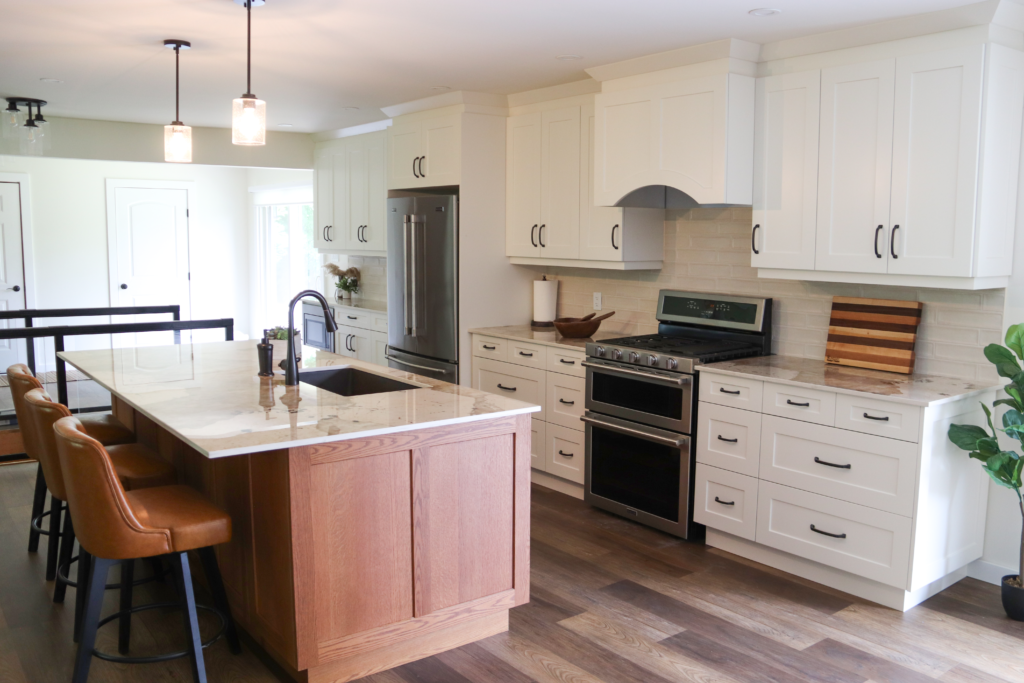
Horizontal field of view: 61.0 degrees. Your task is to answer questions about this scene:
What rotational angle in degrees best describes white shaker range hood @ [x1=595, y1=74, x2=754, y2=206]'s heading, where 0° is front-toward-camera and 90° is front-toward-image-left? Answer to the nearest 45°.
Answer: approximately 45°

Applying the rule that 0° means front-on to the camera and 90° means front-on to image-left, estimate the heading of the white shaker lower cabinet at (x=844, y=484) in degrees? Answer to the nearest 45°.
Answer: approximately 45°

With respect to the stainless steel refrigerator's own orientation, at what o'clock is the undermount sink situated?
The undermount sink is roughly at 11 o'clock from the stainless steel refrigerator.

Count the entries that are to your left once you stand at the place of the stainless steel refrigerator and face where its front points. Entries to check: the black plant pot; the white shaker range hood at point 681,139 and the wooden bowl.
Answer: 3

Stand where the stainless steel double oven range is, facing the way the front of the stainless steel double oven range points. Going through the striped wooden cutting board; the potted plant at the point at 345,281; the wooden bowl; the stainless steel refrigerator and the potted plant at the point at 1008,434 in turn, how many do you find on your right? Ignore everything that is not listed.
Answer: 3

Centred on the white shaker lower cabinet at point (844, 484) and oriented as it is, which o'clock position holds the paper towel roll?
The paper towel roll is roughly at 3 o'clock from the white shaker lower cabinet.

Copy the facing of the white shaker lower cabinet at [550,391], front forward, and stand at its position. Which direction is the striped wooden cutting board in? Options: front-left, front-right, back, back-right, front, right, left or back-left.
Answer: left

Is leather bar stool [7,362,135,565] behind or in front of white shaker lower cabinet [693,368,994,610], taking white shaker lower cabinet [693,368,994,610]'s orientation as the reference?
in front

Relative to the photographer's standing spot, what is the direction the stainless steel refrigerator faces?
facing the viewer and to the left of the viewer

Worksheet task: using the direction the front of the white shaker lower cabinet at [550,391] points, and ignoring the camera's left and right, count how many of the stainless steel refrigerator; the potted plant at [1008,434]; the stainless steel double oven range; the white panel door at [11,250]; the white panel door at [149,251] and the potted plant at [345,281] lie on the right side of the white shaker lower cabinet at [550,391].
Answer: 4

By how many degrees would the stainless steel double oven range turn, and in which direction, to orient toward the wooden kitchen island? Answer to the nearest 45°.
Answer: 0° — it already faces it
